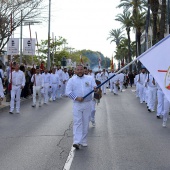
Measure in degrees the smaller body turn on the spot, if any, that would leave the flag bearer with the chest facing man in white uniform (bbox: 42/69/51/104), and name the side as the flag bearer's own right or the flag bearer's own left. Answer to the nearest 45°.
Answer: approximately 180°

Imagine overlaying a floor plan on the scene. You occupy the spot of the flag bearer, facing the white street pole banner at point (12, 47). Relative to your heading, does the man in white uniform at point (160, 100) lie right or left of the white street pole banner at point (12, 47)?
right

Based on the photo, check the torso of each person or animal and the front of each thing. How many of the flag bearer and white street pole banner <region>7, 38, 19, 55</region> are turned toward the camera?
2

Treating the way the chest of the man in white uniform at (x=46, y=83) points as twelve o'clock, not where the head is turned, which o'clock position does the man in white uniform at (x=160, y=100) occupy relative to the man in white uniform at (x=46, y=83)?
the man in white uniform at (x=160, y=100) is roughly at 11 o'clock from the man in white uniform at (x=46, y=83).

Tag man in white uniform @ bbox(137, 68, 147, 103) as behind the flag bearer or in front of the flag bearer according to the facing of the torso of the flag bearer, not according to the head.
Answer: behind

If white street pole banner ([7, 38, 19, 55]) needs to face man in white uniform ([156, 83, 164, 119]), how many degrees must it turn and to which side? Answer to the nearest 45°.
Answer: approximately 45° to its left

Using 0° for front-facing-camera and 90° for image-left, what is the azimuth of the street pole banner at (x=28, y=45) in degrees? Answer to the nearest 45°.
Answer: approximately 0°

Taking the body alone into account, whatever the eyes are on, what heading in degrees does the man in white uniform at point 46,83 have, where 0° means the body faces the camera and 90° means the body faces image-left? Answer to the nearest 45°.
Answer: approximately 0°

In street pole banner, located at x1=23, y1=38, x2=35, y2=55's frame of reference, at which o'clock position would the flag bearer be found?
The flag bearer is roughly at 12 o'clock from the street pole banner.

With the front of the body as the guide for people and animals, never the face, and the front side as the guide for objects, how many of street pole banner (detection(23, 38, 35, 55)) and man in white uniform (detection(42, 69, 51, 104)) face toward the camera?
2
